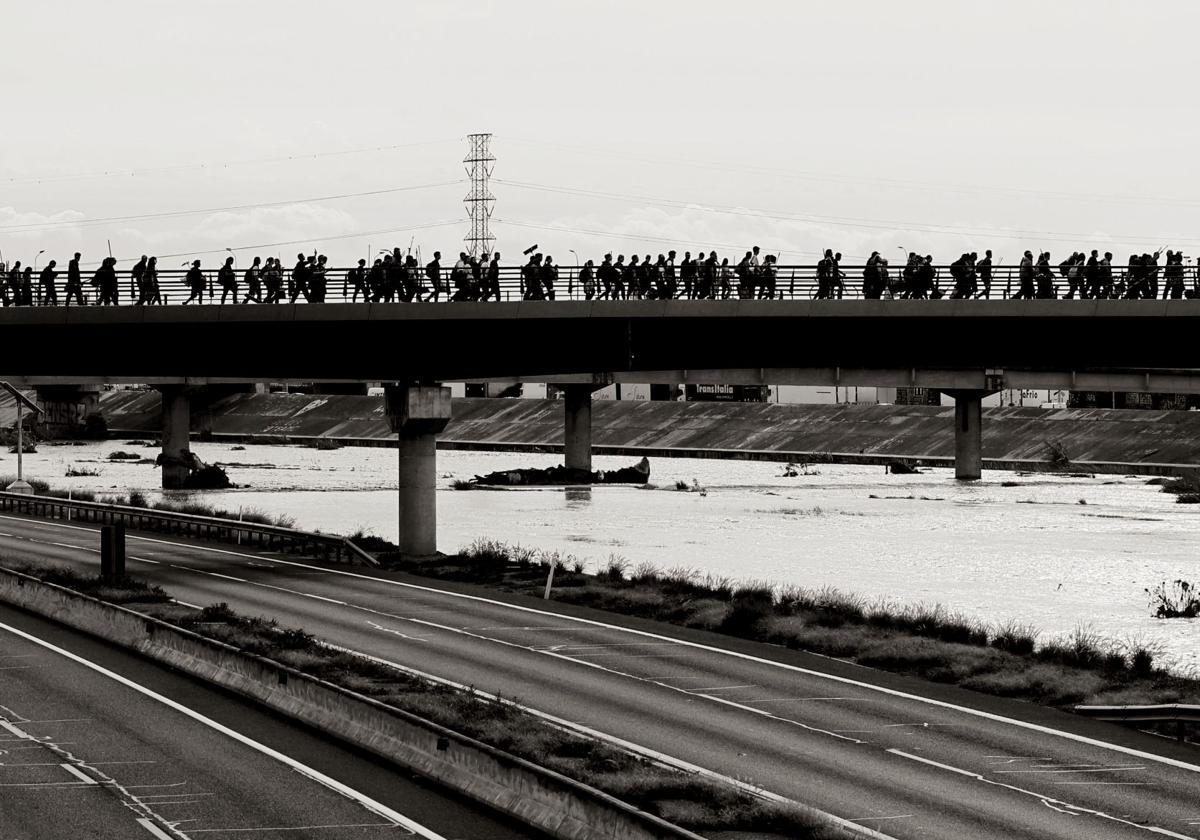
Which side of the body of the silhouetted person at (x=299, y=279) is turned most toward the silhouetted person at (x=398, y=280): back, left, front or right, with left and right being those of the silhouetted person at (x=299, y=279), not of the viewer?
front

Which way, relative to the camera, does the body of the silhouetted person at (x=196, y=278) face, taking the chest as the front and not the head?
to the viewer's right

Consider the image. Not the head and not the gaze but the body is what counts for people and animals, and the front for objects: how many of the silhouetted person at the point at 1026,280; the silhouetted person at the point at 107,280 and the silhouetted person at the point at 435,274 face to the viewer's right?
3

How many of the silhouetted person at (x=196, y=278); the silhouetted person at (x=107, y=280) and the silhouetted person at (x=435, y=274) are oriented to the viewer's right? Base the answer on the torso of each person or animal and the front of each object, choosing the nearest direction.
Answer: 3

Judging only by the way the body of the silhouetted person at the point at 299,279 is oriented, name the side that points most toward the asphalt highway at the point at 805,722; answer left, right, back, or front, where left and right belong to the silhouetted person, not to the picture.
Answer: right

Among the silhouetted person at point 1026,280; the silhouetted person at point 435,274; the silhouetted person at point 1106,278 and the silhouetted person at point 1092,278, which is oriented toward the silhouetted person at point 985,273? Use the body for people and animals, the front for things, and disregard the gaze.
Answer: the silhouetted person at point 435,274

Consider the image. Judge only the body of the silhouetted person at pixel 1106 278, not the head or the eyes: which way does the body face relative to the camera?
to the viewer's right

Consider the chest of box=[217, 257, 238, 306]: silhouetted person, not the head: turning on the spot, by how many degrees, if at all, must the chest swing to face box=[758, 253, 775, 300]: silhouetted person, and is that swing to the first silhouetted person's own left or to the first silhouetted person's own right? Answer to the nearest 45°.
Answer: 0° — they already face them

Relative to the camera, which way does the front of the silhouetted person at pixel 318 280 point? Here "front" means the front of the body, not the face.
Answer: to the viewer's right
